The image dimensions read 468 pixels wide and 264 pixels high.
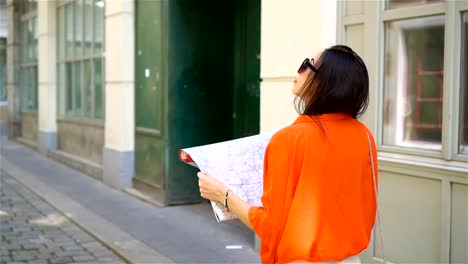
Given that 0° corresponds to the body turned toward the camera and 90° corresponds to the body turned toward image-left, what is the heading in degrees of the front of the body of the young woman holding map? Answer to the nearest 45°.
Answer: approximately 135°

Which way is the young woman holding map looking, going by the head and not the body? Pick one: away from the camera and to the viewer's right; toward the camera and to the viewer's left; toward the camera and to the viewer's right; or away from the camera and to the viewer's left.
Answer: away from the camera and to the viewer's left
